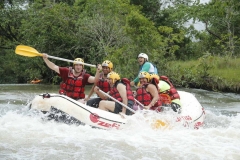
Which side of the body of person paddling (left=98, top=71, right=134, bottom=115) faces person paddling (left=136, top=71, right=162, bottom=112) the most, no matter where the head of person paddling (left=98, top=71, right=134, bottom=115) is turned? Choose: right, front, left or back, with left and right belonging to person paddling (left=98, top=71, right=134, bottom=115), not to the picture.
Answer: back

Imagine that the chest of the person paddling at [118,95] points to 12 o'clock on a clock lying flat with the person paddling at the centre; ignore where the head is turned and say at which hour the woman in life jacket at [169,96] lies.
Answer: The woman in life jacket is roughly at 5 o'clock from the person paddling.

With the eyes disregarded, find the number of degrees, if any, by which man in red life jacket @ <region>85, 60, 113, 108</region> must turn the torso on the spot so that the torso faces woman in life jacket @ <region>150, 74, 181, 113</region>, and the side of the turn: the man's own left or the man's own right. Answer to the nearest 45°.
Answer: approximately 135° to the man's own left

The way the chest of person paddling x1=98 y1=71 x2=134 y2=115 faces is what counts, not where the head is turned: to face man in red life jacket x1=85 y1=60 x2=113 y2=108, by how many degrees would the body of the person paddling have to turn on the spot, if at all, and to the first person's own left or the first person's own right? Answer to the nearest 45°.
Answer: approximately 45° to the first person's own right

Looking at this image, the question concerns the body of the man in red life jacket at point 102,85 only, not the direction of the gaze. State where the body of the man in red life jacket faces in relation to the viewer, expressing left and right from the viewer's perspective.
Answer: facing the viewer and to the left of the viewer

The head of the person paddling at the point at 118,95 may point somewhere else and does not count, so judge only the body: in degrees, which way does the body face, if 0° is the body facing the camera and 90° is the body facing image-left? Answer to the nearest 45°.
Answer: approximately 90°

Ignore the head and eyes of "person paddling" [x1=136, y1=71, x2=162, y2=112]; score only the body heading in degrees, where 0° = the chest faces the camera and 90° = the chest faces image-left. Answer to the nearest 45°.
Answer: approximately 45°

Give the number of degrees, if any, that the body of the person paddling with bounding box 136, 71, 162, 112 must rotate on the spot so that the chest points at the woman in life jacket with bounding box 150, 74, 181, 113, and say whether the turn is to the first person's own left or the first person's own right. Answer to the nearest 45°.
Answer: approximately 180°
